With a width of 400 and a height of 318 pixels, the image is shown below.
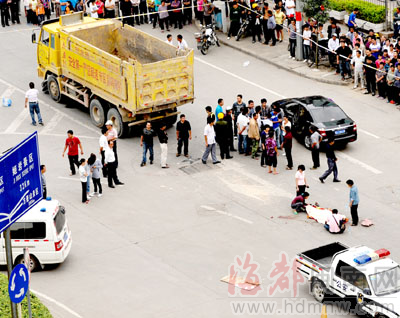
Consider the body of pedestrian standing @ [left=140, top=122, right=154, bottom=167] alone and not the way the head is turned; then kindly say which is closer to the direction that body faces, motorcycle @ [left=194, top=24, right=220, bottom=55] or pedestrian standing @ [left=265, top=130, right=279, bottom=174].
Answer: the pedestrian standing

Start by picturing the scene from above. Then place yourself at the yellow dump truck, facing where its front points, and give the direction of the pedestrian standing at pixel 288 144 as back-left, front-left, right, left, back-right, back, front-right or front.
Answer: back

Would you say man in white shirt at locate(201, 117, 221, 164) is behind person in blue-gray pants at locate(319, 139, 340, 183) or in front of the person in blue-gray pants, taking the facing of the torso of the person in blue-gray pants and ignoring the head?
behind

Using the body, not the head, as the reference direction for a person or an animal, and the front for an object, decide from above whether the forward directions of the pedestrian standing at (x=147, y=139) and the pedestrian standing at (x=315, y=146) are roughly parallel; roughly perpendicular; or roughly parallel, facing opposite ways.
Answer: roughly perpendicular

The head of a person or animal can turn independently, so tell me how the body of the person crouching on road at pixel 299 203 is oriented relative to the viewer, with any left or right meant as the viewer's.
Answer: facing to the right of the viewer

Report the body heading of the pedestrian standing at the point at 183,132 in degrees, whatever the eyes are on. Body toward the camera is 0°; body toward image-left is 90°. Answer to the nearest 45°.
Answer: approximately 0°

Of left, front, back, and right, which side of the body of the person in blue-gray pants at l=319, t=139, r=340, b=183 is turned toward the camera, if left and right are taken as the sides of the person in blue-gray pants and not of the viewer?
right

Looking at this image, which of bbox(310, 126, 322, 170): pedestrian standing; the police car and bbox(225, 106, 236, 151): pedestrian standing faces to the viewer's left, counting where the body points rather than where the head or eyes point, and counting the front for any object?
bbox(310, 126, 322, 170): pedestrian standing
